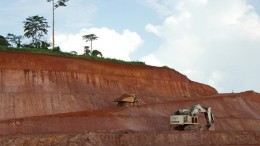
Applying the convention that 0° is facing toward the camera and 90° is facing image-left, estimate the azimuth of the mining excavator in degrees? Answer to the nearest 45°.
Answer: approximately 270°

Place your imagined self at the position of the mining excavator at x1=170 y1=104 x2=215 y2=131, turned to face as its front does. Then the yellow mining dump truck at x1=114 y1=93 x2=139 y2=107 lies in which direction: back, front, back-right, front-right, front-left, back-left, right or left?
back-left
